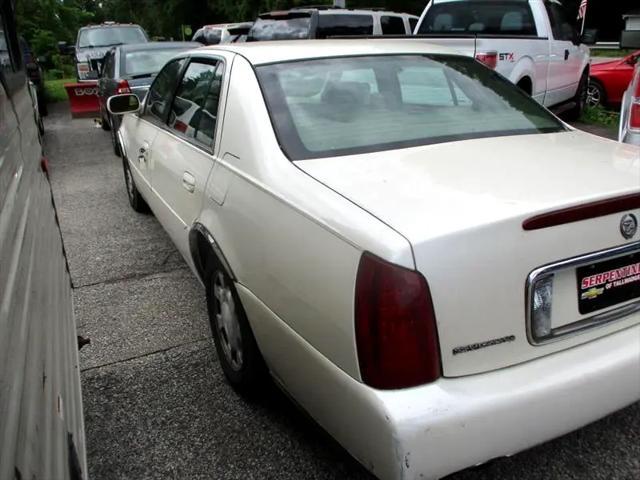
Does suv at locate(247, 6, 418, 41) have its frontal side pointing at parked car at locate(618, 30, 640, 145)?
no

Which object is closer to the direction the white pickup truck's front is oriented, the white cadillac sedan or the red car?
the red car

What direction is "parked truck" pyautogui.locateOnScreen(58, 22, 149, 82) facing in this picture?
toward the camera

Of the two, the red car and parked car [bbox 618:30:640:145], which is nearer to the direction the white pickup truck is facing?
the red car

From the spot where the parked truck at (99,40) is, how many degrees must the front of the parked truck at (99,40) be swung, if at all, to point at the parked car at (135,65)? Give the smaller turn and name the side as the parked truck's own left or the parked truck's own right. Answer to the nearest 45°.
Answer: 0° — it already faces it

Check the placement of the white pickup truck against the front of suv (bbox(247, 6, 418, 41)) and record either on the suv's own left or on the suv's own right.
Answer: on the suv's own right

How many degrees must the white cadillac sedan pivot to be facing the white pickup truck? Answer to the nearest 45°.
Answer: approximately 45° to its right

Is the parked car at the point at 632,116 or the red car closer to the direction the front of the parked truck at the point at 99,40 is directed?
the parked car

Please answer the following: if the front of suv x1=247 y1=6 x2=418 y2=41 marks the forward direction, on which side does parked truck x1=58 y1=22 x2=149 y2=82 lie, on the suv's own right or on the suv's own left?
on the suv's own left

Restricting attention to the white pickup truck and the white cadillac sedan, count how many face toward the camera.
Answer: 0

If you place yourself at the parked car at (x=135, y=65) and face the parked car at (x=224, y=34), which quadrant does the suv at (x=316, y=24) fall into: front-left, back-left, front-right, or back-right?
front-right

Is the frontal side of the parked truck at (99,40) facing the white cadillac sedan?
yes

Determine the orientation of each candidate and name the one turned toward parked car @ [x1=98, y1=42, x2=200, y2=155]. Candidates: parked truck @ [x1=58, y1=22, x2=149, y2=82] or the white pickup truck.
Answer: parked truck @ [x1=58, y1=22, x2=149, y2=82]

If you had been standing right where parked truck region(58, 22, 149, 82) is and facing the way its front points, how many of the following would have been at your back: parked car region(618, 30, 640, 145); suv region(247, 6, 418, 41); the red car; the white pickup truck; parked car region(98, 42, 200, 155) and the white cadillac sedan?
0

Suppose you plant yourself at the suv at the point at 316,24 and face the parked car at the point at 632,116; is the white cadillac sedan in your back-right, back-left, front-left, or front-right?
front-right

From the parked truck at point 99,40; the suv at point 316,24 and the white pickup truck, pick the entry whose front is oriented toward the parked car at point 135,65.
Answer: the parked truck at point 99,40

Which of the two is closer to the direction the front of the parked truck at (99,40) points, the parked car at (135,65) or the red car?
the parked car

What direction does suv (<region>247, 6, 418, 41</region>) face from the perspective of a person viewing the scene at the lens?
facing away from the viewer and to the right of the viewer

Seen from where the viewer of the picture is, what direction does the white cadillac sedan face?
facing away from the viewer and to the left of the viewer

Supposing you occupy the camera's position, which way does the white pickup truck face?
facing away from the viewer and to the right of the viewer

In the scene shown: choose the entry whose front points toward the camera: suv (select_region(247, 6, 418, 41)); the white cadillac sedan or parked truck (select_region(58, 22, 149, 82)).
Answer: the parked truck
